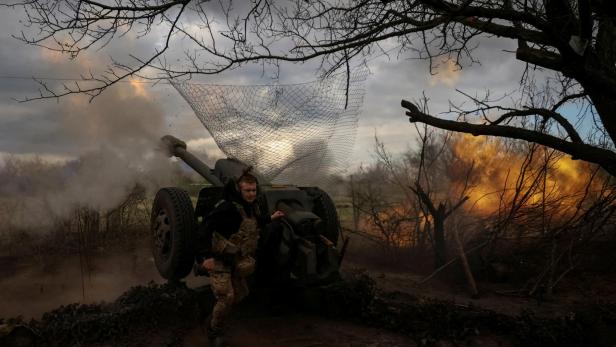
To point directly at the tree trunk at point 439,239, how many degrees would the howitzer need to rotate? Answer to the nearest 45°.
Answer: approximately 90° to its right

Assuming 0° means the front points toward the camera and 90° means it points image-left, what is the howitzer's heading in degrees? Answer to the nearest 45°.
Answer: approximately 135°

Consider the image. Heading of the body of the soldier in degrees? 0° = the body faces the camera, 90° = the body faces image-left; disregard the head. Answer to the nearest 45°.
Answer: approximately 315°

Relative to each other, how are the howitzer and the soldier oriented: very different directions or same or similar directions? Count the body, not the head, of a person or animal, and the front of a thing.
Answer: very different directions

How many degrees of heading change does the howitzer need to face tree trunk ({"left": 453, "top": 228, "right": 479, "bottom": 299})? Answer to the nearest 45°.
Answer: approximately 90° to its right

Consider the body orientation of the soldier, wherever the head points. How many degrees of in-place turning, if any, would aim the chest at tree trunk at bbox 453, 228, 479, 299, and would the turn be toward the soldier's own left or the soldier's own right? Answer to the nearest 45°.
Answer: approximately 90° to the soldier's own left

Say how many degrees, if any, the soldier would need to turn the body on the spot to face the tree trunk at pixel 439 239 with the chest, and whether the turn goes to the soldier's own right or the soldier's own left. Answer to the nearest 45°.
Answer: approximately 90° to the soldier's own left
